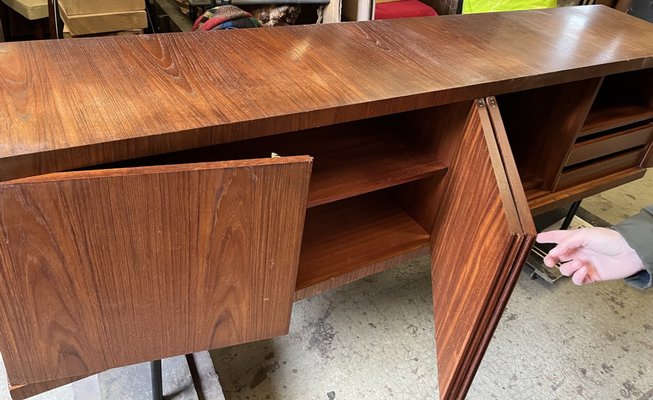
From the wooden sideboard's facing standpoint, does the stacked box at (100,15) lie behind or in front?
behind

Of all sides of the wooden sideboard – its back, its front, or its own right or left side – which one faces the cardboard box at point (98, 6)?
back

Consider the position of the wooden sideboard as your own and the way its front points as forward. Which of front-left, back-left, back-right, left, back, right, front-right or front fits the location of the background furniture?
back
